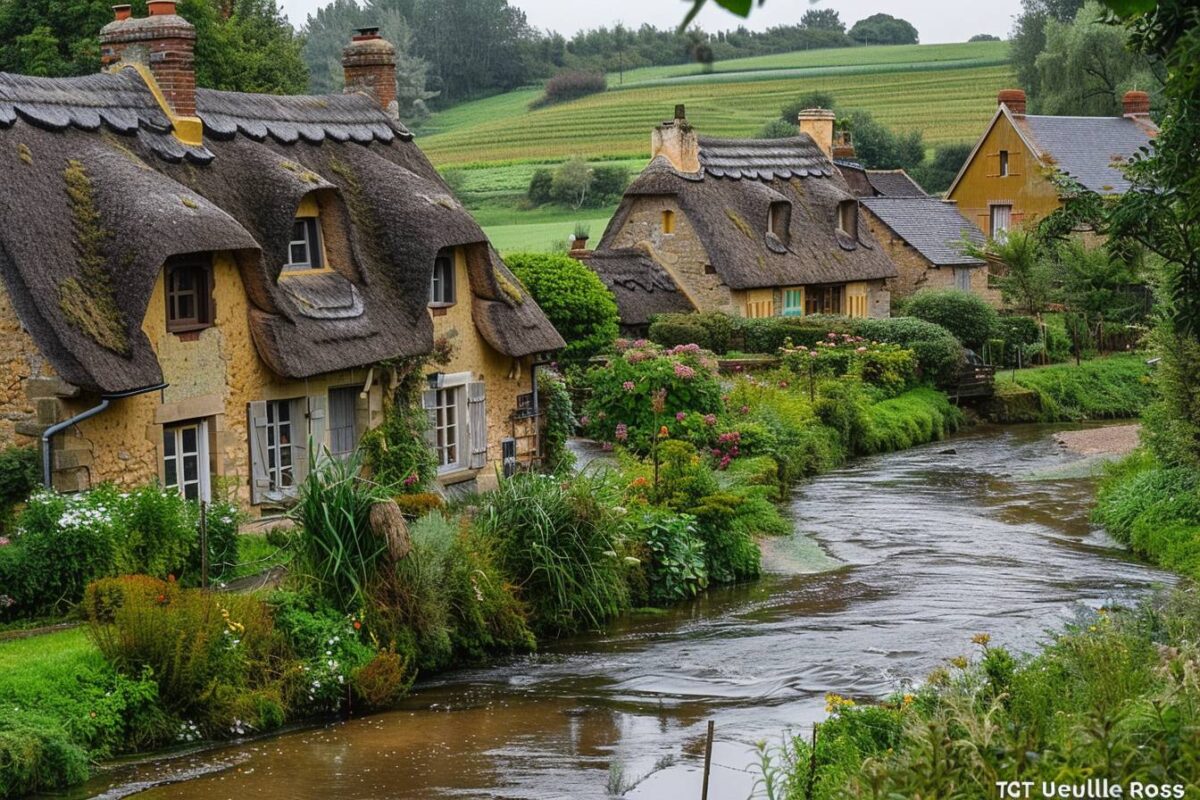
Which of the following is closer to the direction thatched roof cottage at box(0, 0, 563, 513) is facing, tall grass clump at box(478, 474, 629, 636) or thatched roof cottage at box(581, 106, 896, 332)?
the tall grass clump

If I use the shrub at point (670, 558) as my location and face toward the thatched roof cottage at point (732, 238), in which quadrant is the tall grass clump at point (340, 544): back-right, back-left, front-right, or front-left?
back-left

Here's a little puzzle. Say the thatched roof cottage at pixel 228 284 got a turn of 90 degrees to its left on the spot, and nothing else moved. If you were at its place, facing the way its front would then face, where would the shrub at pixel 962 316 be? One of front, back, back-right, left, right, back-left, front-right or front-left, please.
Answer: front

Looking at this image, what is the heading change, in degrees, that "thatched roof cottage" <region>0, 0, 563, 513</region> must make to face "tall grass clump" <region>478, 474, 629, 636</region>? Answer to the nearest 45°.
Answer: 0° — it already faces it

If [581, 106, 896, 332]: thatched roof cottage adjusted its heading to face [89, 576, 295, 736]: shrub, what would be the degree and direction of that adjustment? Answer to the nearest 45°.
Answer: approximately 45° to its right

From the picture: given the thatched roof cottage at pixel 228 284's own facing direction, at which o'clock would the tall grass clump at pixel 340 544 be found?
The tall grass clump is roughly at 1 o'clock from the thatched roof cottage.

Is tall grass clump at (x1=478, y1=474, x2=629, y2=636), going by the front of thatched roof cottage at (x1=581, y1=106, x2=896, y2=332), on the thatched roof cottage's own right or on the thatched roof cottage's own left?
on the thatched roof cottage's own right

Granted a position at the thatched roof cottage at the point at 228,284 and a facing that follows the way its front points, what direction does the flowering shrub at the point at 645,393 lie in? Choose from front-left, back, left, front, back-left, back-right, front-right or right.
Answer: left

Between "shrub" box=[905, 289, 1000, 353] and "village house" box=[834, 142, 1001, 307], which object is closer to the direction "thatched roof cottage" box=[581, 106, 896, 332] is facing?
the shrub

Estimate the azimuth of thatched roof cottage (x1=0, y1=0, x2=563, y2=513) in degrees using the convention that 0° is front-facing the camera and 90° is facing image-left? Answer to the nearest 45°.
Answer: approximately 315°

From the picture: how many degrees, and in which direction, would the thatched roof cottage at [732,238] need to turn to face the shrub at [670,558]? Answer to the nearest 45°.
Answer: approximately 45° to its right

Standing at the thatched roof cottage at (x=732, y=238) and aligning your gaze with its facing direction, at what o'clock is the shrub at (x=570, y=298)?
The shrub is roughly at 2 o'clock from the thatched roof cottage.

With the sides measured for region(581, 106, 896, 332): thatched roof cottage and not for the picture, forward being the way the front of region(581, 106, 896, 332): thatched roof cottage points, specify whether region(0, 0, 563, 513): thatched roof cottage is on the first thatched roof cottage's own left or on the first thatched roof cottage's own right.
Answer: on the first thatched roof cottage's own right

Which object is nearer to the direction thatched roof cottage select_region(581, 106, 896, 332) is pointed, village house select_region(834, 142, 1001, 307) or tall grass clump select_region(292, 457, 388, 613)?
the tall grass clump

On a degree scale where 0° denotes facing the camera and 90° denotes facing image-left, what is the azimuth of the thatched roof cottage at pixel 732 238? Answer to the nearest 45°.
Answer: approximately 315°
